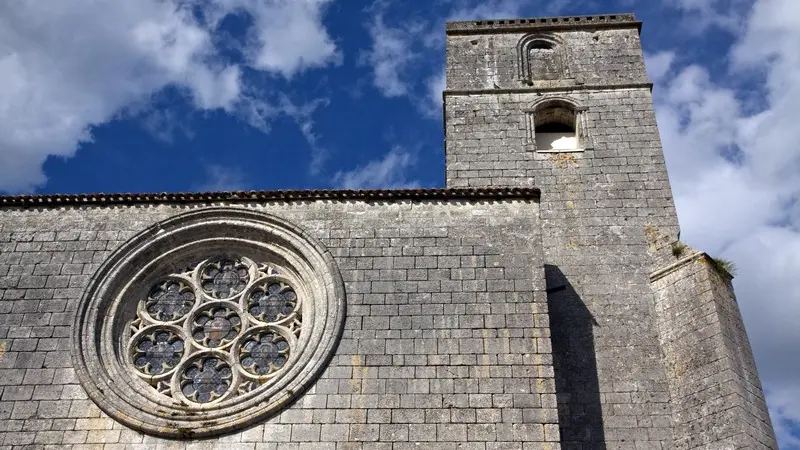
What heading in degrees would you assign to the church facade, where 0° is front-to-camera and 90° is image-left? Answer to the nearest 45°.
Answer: approximately 0°

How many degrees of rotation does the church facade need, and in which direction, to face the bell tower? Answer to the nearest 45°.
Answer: approximately 90° to its left
